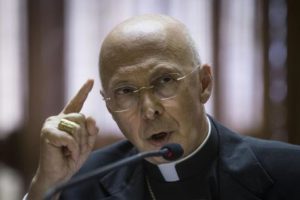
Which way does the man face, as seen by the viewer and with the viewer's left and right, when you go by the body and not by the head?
facing the viewer and to the left of the viewer
